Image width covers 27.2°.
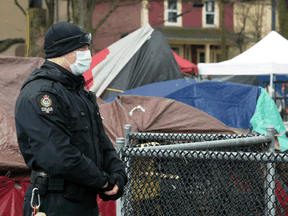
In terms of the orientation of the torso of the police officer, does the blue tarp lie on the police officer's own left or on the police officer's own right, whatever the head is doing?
on the police officer's own left

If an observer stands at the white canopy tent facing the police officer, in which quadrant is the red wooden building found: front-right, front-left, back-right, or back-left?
back-right

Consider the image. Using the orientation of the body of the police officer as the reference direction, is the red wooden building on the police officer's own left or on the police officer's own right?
on the police officer's own left

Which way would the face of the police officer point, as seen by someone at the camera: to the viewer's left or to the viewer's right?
to the viewer's right

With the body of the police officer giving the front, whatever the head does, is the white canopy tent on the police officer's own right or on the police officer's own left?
on the police officer's own left

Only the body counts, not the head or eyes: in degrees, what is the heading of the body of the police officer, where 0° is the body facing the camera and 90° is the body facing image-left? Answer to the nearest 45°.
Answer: approximately 270°

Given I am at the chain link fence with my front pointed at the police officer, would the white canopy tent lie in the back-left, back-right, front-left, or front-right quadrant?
back-right
